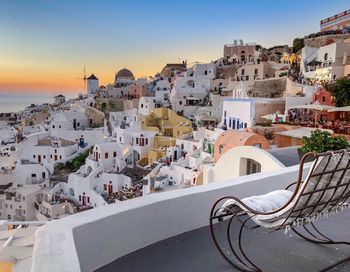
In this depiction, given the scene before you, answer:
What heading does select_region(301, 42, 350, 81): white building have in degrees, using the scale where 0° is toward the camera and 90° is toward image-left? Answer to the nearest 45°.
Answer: approximately 45°

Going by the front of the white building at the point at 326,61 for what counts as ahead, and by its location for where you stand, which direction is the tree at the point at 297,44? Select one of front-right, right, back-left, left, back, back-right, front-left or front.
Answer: back-right

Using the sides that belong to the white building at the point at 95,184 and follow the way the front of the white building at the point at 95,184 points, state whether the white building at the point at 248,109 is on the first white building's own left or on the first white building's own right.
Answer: on the first white building's own left

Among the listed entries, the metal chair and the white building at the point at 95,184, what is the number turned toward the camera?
1

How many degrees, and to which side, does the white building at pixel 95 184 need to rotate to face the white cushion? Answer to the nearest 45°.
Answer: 0° — it already faces it

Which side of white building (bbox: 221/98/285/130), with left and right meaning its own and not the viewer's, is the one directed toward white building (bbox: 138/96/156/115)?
right

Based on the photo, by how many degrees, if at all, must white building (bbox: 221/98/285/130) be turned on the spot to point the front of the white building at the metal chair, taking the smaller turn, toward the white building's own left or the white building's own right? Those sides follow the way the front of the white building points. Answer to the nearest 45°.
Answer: approximately 45° to the white building's own left
